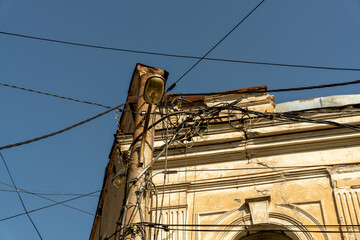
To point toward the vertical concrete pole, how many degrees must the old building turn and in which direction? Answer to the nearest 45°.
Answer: approximately 45° to its right

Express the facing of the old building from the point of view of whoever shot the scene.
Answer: facing the viewer
